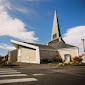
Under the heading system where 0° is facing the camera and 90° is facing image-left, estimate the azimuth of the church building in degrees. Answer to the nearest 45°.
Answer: approximately 45°
